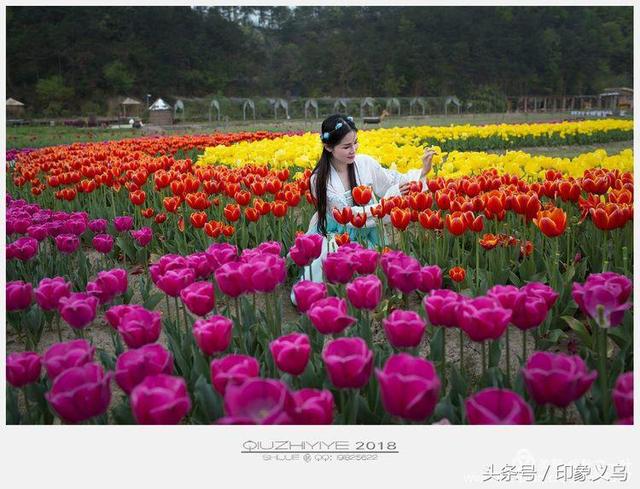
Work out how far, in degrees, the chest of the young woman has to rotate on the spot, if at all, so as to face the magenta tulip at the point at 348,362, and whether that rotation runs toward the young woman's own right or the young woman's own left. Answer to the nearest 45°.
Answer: approximately 45° to the young woman's own right

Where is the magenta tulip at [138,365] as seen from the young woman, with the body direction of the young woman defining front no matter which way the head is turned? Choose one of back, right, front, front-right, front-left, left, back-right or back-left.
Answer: front-right

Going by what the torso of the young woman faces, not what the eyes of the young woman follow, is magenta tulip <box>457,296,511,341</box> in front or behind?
in front

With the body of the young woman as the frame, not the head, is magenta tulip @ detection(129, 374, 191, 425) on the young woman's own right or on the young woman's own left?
on the young woman's own right

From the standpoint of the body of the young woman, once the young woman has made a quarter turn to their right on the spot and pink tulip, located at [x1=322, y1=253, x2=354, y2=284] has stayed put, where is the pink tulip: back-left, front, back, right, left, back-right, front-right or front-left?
front-left

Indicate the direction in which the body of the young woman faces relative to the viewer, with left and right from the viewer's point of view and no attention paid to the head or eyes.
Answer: facing the viewer and to the right of the viewer

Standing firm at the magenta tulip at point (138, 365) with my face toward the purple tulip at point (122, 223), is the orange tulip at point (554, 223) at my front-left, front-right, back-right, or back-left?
front-right

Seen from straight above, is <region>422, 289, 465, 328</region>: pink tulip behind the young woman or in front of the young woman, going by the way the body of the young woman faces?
in front

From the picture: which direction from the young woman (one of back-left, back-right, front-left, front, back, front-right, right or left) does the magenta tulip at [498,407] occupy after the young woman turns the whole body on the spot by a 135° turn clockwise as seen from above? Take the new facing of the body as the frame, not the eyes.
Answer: left

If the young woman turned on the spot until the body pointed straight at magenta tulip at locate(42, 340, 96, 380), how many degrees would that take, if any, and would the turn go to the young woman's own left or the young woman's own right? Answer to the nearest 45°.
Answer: approximately 45° to the young woman's own right

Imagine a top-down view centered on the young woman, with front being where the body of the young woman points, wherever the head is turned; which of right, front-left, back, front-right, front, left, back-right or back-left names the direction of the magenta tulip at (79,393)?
front-right
